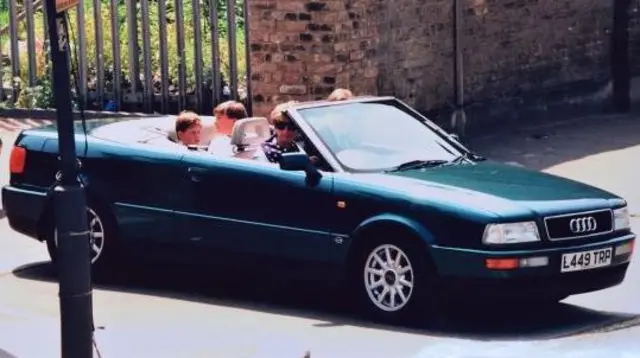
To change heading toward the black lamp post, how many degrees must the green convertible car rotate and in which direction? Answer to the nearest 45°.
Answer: approximately 90° to its right

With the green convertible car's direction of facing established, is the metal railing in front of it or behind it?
behind

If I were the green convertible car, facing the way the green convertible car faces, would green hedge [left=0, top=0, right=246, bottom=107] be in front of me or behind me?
behind
